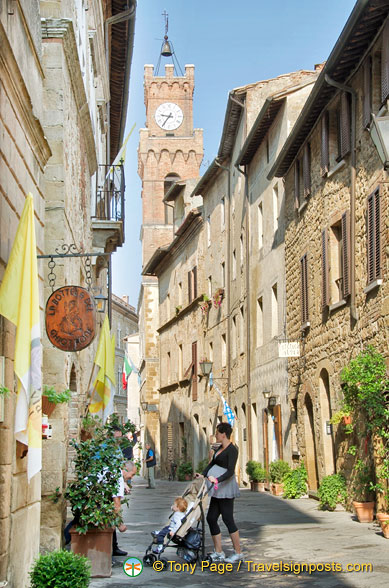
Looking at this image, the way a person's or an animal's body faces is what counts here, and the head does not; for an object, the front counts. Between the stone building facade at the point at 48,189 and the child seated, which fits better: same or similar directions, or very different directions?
very different directions

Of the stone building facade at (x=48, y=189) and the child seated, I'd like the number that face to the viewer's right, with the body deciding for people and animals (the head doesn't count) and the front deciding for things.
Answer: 1

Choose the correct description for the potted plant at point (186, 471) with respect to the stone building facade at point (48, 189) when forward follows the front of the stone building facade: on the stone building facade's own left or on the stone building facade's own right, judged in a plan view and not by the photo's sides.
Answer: on the stone building facade's own left

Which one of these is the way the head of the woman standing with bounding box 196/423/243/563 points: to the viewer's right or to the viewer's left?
to the viewer's left

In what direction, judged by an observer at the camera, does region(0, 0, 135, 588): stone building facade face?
facing to the right of the viewer
